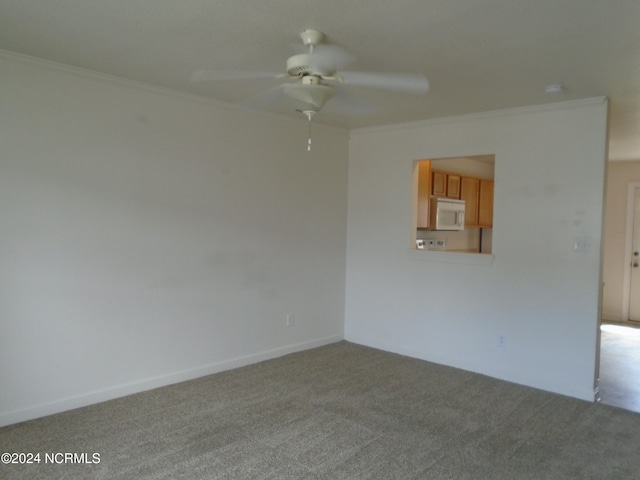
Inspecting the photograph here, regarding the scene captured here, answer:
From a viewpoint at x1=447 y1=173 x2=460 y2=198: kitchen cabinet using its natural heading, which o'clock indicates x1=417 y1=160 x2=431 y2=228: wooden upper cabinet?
The wooden upper cabinet is roughly at 2 o'clock from the kitchen cabinet.

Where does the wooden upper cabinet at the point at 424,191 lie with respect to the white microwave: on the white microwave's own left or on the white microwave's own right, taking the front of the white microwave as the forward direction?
on the white microwave's own right

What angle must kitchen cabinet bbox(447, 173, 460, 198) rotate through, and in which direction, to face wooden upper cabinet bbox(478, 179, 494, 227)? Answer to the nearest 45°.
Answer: approximately 90° to its left

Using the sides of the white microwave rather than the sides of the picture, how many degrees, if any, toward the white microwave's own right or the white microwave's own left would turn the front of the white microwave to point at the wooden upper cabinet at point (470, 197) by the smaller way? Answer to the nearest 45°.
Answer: approximately 135° to the white microwave's own left

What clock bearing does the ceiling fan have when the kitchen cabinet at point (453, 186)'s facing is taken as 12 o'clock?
The ceiling fan is roughly at 2 o'clock from the kitchen cabinet.

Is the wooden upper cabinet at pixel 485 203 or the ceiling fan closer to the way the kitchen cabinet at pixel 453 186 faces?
the ceiling fan

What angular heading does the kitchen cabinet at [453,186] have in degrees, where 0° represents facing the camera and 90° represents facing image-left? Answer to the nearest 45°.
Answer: approximately 315°

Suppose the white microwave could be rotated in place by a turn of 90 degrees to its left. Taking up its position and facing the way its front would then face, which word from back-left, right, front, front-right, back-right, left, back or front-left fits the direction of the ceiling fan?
back-right
